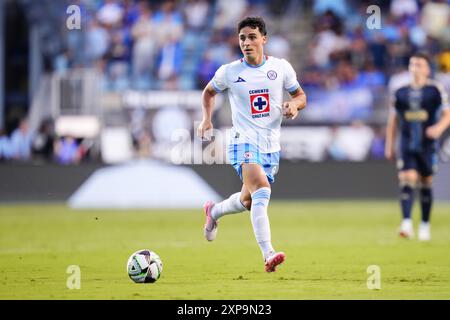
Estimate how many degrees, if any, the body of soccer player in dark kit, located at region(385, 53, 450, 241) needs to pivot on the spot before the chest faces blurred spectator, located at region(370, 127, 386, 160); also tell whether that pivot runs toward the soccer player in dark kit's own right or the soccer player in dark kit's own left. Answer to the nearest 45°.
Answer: approximately 180°

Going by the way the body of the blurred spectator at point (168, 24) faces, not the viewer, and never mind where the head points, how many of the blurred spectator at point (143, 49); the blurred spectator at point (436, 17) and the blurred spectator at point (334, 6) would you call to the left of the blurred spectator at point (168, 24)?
2

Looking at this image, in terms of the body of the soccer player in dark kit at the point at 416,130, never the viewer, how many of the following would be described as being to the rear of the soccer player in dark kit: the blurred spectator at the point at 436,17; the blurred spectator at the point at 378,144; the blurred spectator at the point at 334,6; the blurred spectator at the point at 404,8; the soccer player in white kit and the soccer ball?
4

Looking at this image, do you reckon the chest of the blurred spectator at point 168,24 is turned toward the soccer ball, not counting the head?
yes

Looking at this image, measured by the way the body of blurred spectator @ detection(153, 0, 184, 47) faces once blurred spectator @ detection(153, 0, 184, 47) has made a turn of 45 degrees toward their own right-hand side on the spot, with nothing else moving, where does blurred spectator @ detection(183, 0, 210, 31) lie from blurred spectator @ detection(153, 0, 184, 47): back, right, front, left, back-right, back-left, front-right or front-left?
back

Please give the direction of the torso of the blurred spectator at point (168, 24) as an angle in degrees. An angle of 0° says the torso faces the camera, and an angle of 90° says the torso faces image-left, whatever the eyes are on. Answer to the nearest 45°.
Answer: approximately 0°

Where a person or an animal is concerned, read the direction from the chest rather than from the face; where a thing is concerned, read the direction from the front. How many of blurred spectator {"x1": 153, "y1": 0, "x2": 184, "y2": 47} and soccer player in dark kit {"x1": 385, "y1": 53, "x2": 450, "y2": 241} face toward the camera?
2

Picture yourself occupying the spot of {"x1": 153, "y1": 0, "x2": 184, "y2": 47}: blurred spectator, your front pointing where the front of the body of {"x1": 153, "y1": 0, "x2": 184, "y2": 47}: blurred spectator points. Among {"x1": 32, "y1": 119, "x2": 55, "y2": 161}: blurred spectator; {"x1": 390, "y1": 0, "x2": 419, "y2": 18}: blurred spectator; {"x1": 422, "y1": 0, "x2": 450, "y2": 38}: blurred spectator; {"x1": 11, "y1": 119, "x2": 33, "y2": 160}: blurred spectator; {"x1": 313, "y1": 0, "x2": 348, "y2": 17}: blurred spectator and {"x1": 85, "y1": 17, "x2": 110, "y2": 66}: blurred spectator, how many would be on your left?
3
